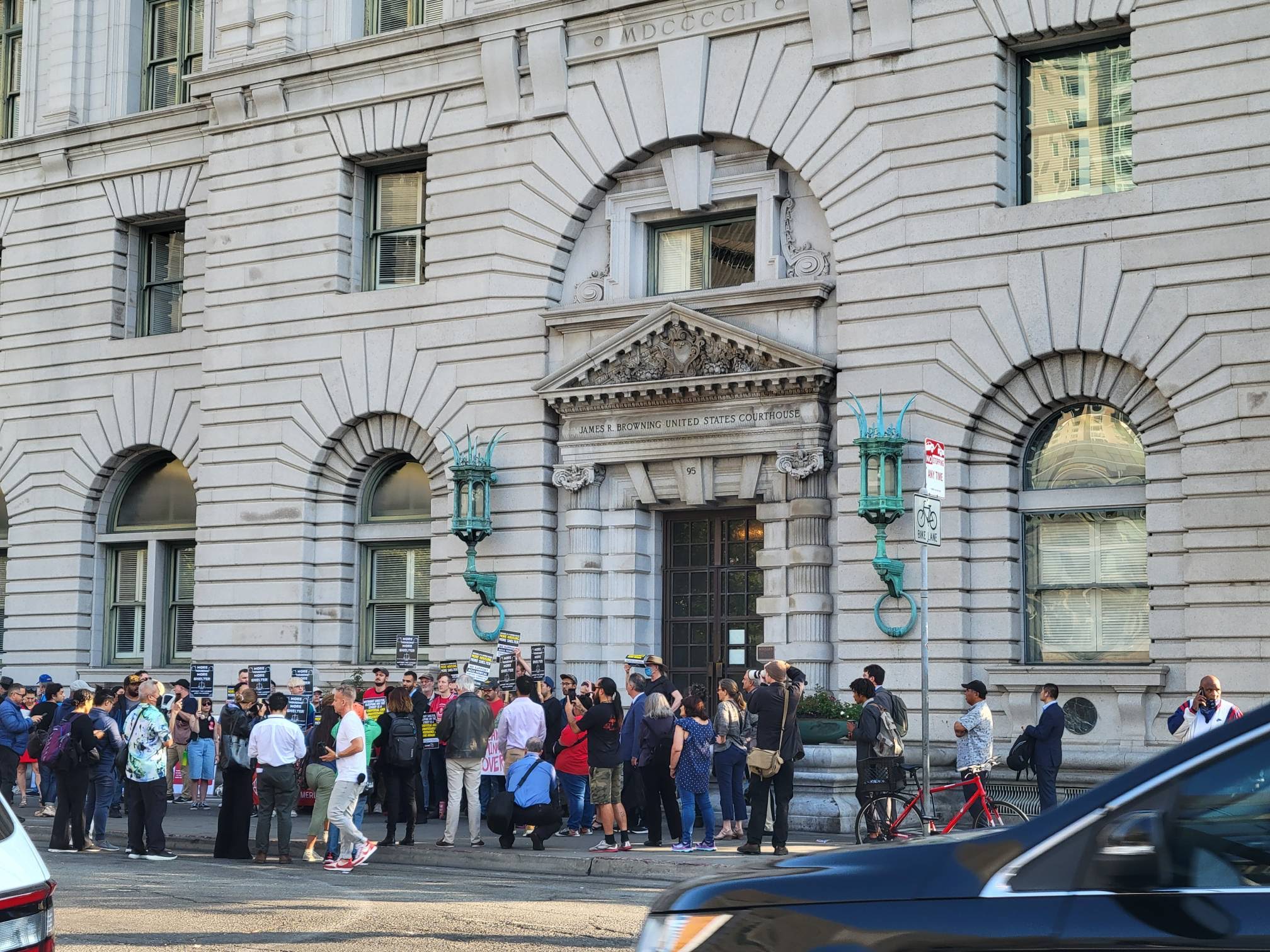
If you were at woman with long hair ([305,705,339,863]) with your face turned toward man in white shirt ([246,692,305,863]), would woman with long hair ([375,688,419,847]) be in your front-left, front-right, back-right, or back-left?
back-right

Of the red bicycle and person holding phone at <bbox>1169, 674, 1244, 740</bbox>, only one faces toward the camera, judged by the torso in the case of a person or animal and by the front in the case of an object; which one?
the person holding phone

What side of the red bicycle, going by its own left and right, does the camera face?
right

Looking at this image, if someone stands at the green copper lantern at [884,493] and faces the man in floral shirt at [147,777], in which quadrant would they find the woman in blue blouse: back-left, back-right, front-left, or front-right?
front-left

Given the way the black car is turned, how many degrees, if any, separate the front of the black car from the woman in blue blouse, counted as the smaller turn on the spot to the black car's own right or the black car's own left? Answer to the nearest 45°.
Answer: approximately 90° to the black car's own right

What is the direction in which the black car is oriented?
to the viewer's left

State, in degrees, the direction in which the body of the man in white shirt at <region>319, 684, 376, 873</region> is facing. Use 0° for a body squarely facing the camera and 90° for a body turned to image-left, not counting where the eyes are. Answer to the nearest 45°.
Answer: approximately 90°

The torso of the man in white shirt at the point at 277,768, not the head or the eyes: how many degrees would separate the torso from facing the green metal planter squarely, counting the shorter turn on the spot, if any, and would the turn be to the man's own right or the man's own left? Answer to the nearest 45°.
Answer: approximately 90° to the man's own right

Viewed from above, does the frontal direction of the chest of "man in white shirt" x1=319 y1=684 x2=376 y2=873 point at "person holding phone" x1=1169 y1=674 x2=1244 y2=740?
no

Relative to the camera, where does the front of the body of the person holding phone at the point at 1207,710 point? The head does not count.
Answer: toward the camera

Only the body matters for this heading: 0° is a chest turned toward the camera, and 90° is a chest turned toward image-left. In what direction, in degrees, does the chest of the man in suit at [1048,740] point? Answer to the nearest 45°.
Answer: approximately 90°

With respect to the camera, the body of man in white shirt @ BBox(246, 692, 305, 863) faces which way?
away from the camera

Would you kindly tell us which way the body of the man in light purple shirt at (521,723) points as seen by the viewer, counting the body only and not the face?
away from the camera

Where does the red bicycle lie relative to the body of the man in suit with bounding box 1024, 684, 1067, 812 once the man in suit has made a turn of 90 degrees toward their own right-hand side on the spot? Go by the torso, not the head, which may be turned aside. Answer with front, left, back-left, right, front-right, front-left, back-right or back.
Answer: back-left

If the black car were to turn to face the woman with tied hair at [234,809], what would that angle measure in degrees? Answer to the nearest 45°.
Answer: approximately 45° to its right

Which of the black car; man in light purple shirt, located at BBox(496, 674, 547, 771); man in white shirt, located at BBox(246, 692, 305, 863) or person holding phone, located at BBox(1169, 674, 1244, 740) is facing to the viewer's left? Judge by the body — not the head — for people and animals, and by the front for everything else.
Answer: the black car
